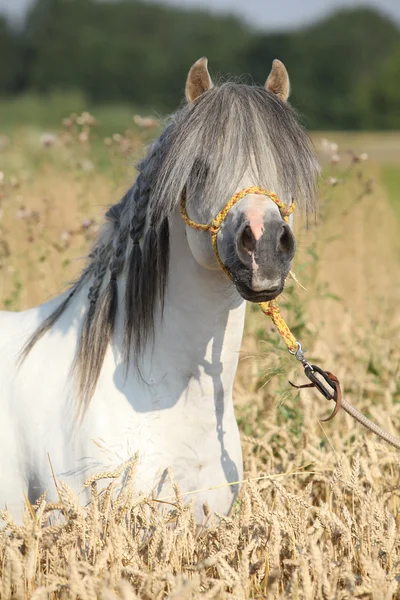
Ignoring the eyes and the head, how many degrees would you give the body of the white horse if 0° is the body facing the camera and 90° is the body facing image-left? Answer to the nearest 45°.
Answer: approximately 315°
